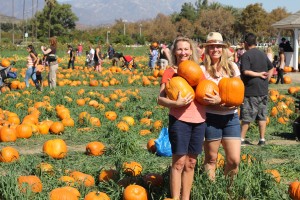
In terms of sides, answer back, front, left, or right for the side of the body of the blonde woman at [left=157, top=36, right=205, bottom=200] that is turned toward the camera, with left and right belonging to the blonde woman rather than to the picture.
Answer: front

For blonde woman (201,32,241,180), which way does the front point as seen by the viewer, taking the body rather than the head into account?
toward the camera

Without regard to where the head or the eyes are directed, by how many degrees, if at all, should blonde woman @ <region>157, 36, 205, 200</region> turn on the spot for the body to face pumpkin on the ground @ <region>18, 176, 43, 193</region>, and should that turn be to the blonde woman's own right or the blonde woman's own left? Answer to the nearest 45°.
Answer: approximately 90° to the blonde woman's own right

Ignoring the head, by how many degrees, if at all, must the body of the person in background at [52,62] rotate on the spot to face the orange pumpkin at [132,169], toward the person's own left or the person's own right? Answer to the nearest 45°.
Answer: approximately 90° to the person's own left

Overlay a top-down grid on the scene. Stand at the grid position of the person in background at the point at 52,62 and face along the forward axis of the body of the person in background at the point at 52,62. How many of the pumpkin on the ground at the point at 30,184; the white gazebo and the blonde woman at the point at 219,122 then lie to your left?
2

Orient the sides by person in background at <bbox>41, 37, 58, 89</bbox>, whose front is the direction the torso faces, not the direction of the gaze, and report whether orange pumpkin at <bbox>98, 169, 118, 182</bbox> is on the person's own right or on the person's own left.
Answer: on the person's own left

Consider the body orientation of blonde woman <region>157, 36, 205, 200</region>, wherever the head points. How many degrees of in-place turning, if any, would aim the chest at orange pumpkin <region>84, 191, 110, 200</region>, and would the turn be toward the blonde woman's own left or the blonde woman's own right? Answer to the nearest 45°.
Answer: approximately 90° to the blonde woman's own right
